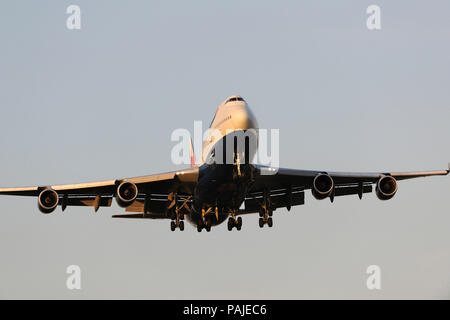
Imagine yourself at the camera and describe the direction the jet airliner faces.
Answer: facing the viewer
